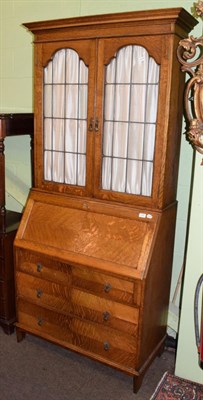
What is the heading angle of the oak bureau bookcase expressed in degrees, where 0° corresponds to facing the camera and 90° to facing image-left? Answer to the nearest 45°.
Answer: approximately 45°

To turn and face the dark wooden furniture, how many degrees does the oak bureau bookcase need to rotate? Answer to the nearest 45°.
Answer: approximately 90° to its right

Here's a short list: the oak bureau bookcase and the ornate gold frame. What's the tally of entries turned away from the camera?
0
